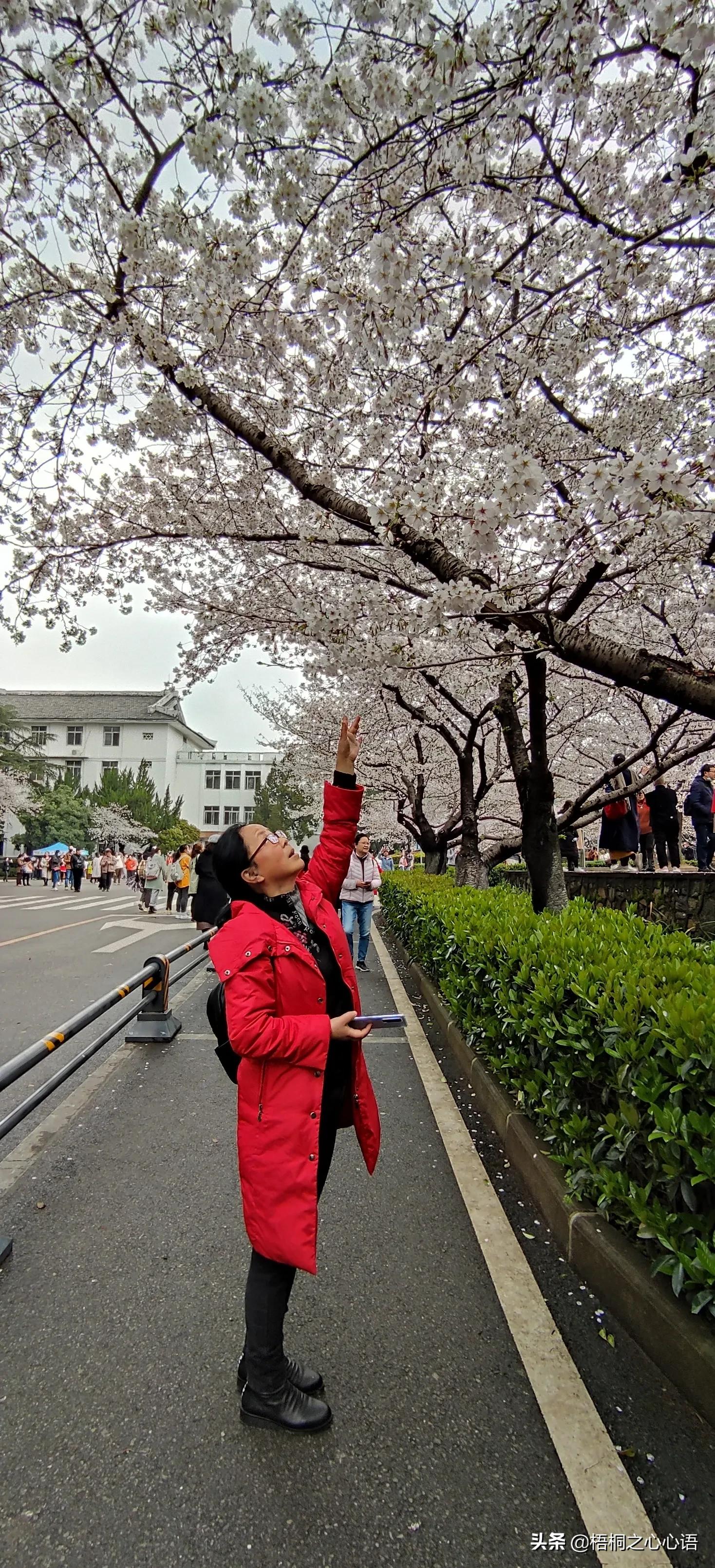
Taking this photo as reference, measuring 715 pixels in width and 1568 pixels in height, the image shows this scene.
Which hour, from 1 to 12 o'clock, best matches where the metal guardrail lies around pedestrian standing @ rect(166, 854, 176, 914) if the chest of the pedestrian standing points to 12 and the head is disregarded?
The metal guardrail is roughly at 12 o'clock from the pedestrian standing.

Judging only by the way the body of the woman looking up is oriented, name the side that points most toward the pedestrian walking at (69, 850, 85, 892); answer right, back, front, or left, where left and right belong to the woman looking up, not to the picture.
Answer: left

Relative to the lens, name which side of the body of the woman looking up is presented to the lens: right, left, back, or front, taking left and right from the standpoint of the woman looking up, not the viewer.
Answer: right

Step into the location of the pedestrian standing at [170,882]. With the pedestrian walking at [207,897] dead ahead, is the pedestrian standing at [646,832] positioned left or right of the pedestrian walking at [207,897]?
left

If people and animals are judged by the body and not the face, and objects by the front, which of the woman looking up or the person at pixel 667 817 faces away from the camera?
the person

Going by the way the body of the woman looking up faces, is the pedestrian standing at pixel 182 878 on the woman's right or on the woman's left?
on the woman's left

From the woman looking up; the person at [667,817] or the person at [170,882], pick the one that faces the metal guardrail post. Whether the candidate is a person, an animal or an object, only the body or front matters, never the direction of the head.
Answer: the person at [170,882]

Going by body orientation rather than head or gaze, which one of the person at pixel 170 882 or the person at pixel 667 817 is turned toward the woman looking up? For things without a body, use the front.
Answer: the person at pixel 170 882

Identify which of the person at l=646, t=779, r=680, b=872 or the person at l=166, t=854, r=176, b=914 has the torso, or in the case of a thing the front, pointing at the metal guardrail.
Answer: the person at l=166, t=854, r=176, b=914

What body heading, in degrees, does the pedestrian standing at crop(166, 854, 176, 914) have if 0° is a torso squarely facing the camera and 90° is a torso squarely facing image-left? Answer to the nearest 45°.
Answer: approximately 0°

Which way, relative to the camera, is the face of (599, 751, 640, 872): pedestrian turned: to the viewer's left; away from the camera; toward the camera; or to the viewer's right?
away from the camera
